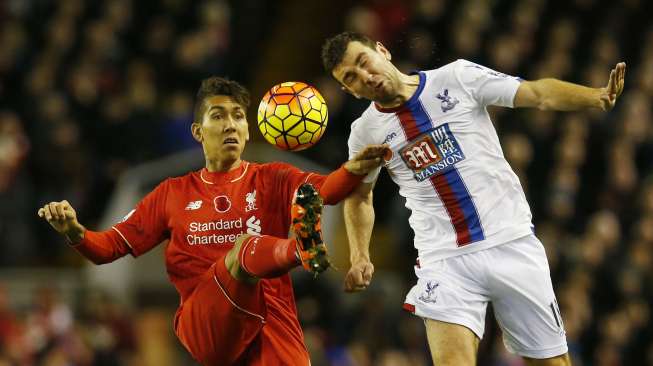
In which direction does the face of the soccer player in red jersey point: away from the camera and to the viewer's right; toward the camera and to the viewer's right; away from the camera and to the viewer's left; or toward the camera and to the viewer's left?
toward the camera and to the viewer's right

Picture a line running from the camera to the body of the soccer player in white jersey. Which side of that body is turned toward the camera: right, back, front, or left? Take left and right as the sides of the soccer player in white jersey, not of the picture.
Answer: front

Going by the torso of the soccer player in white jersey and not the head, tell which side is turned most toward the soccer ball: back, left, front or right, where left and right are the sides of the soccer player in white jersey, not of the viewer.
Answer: right

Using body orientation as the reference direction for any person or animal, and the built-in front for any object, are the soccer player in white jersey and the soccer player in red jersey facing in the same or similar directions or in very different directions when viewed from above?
same or similar directions

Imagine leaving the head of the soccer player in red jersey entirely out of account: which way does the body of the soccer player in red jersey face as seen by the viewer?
toward the camera

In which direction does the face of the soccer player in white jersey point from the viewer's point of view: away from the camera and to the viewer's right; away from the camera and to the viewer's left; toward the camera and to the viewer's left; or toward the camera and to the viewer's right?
toward the camera and to the viewer's left

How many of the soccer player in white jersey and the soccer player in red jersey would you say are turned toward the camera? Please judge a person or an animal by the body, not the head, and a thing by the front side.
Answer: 2

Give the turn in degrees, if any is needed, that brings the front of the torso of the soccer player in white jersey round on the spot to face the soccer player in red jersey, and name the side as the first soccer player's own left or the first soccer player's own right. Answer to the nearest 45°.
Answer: approximately 90° to the first soccer player's own right

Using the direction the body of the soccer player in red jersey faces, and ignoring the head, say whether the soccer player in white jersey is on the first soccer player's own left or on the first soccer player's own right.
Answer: on the first soccer player's own left
